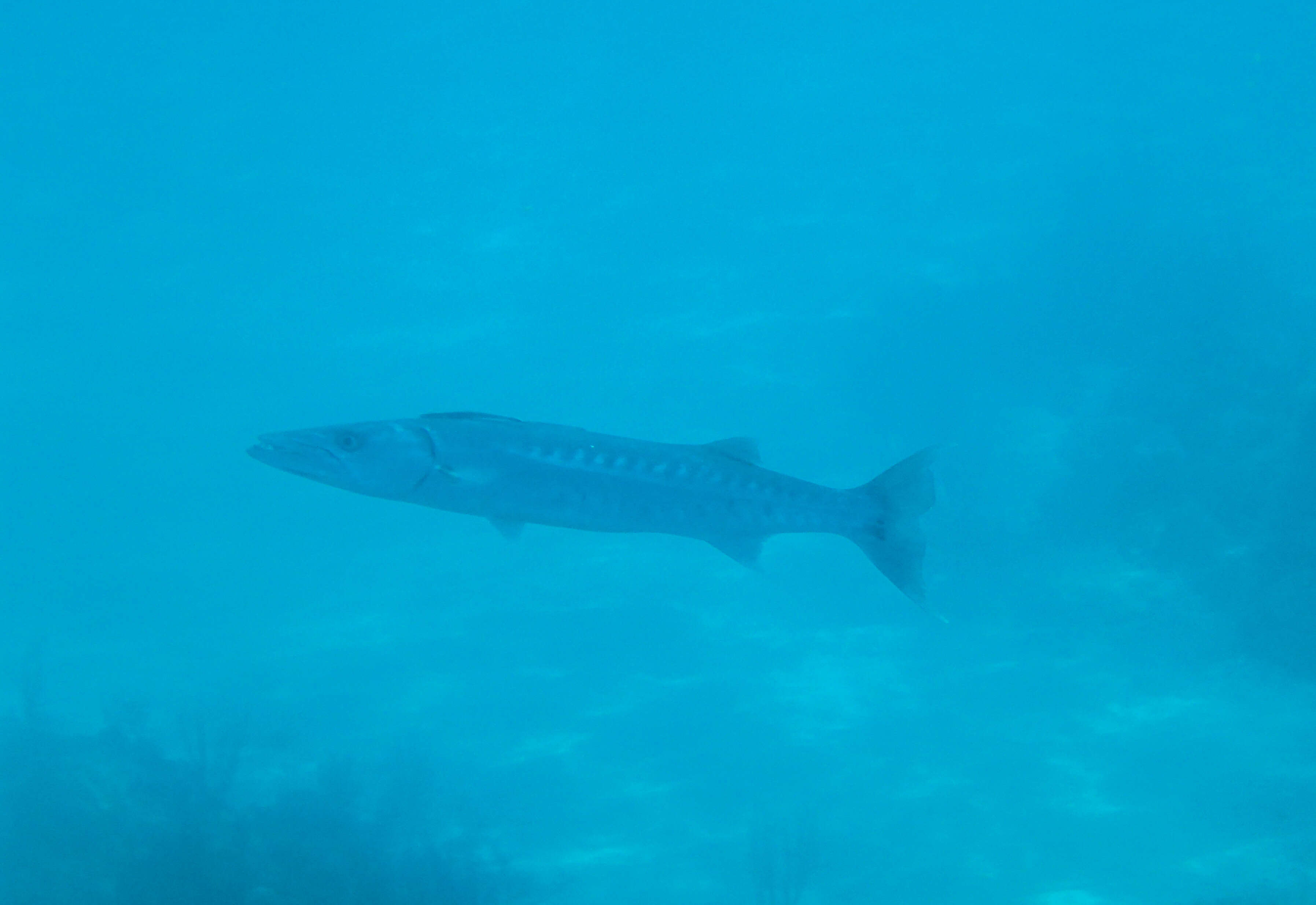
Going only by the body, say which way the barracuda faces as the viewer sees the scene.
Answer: to the viewer's left
